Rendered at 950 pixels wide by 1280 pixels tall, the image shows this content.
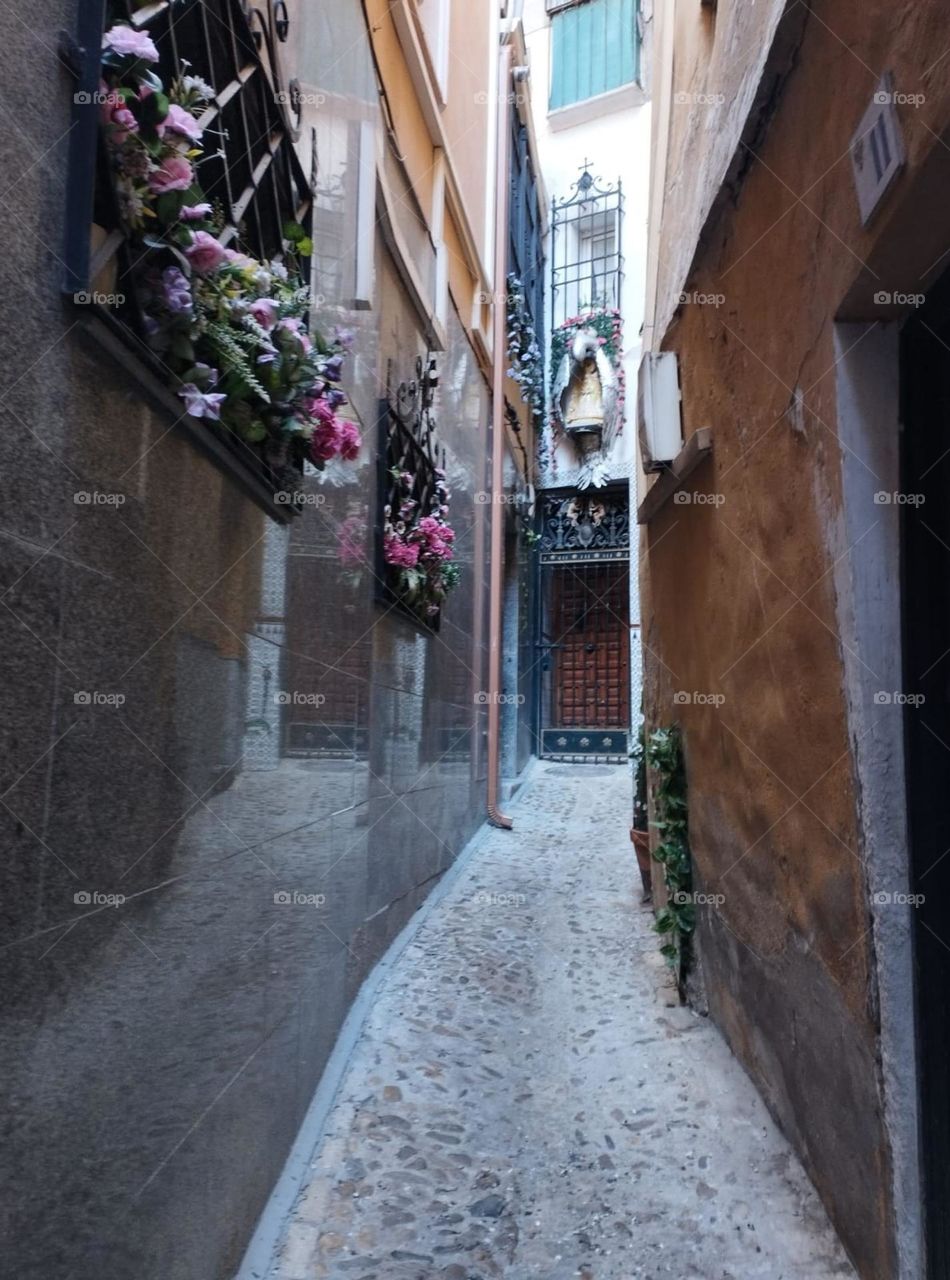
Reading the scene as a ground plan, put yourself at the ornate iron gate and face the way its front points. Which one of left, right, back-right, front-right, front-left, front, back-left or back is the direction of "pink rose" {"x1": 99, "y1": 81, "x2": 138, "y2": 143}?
front

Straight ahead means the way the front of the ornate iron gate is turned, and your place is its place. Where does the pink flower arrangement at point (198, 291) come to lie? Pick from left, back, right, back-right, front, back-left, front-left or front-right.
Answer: front

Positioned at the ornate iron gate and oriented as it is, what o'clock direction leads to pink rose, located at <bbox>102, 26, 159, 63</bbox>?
The pink rose is roughly at 12 o'clock from the ornate iron gate.

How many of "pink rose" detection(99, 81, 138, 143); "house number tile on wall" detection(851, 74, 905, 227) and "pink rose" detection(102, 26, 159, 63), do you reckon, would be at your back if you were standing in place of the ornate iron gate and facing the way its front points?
0

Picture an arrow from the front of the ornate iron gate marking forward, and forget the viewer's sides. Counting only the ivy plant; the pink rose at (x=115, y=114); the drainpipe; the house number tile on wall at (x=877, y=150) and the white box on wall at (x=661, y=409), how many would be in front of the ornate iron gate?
5

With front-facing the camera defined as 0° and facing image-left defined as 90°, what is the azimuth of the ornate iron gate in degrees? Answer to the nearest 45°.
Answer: approximately 0°

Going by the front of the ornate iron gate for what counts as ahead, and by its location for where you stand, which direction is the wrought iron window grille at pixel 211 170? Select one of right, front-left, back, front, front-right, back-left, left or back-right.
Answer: front
